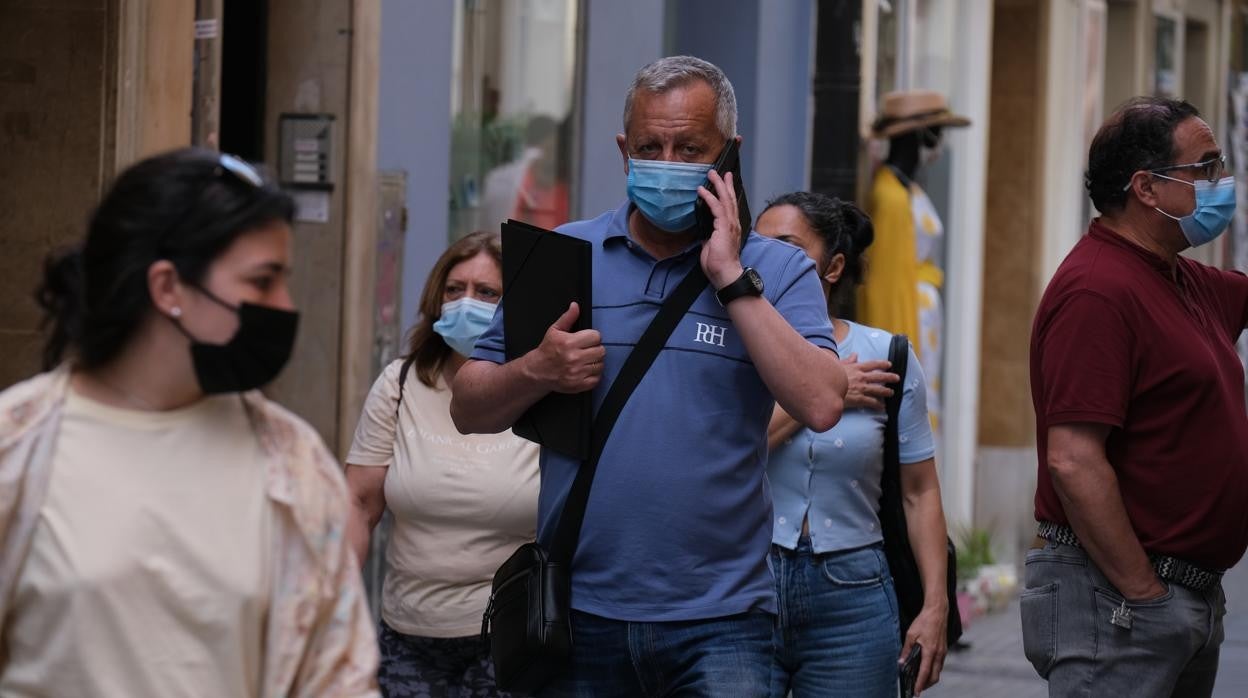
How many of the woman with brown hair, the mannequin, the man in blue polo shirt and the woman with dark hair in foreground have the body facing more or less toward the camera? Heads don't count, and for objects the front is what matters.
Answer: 3

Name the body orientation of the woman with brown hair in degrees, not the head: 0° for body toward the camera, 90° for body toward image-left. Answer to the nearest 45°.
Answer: approximately 0°
